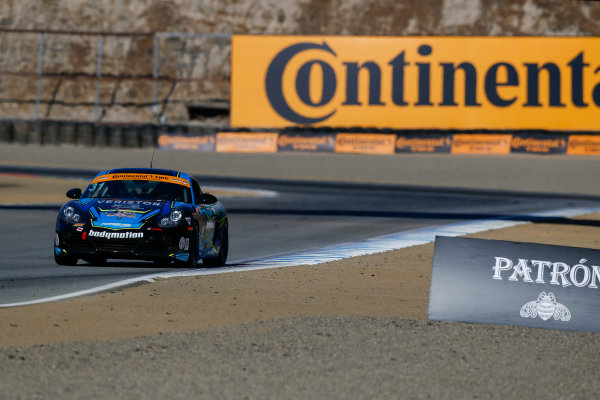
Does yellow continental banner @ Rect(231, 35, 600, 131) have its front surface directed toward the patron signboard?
yes

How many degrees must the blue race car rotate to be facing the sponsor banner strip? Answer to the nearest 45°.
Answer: approximately 180°

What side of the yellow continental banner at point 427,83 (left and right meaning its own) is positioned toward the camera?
front

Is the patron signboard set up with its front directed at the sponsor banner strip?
no

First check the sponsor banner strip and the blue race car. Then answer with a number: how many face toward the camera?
2

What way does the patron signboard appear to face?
toward the camera

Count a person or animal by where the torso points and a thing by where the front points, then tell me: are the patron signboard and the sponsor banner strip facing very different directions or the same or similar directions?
same or similar directions

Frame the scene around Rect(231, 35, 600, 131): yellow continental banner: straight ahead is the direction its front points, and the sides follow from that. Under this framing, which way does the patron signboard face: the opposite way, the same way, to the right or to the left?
the same way

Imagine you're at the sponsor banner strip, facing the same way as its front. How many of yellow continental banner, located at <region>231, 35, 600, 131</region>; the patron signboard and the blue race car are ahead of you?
2

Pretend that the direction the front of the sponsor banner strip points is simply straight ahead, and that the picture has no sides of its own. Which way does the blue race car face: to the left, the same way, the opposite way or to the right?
the same way

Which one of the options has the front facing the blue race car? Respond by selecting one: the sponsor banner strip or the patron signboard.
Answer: the sponsor banner strip

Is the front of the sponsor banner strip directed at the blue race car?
yes

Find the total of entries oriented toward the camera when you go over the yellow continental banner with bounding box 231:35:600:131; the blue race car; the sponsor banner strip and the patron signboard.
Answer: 4

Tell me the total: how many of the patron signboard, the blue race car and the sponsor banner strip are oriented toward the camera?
3

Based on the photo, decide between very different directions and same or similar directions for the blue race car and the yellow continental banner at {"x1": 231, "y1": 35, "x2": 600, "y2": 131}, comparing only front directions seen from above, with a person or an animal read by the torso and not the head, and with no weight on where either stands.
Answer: same or similar directions

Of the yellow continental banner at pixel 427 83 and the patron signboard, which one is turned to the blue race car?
the yellow continental banner

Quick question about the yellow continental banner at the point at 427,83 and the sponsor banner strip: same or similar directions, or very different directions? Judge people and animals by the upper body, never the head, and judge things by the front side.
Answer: same or similar directions

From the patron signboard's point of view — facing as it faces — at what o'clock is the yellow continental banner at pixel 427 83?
The yellow continental banner is roughly at 6 o'clock from the patron signboard.
